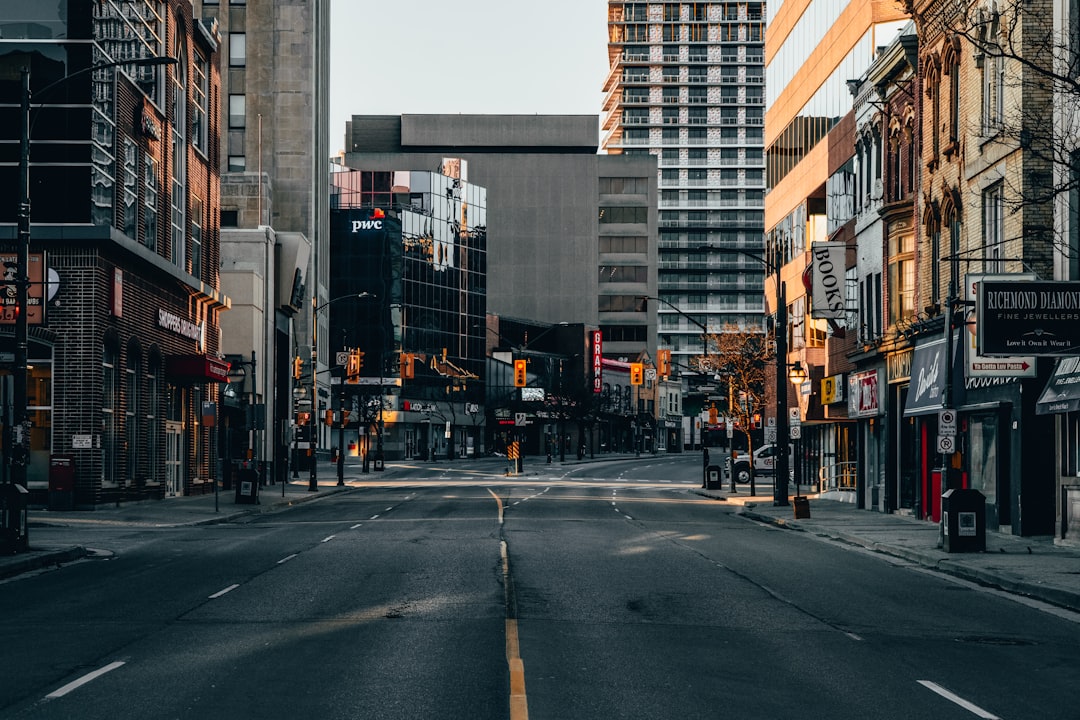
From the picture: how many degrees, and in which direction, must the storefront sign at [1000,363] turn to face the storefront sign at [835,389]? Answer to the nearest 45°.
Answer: approximately 180°

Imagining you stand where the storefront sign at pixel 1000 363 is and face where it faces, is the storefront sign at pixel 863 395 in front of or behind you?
behind

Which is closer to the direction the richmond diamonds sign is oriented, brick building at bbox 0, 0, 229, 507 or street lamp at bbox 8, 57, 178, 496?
the street lamp

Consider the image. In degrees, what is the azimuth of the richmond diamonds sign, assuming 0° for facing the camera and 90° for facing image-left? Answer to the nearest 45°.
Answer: approximately 0°

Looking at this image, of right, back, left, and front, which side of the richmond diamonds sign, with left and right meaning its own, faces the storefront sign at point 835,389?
back

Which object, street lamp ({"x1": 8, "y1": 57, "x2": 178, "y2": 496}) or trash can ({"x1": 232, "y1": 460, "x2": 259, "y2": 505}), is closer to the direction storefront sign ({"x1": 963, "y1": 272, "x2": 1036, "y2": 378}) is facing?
the street lamp

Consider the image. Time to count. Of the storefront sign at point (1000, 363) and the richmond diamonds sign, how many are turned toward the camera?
2

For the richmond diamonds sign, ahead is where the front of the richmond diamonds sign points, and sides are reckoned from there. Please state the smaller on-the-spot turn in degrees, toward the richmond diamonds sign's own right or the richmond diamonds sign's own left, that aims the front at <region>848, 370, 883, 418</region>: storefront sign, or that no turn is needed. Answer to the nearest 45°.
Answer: approximately 180°
